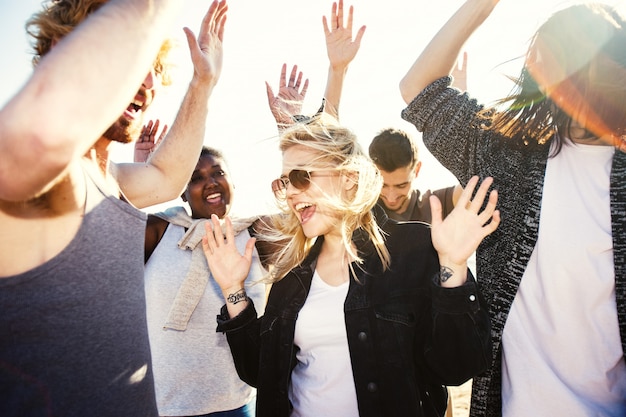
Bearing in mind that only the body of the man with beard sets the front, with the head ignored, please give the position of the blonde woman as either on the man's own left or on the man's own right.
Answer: on the man's own left

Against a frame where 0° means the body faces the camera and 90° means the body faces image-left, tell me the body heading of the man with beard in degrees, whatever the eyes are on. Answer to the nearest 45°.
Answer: approximately 315°

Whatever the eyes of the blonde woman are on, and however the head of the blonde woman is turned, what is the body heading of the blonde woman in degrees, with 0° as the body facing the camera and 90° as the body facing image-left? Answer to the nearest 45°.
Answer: approximately 45°
